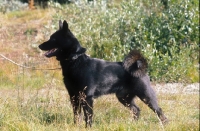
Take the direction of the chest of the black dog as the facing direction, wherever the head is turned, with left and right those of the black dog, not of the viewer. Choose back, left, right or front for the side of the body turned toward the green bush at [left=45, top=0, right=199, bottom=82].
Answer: right

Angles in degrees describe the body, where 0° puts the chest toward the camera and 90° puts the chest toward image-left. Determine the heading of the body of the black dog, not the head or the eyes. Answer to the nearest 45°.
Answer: approximately 90°
